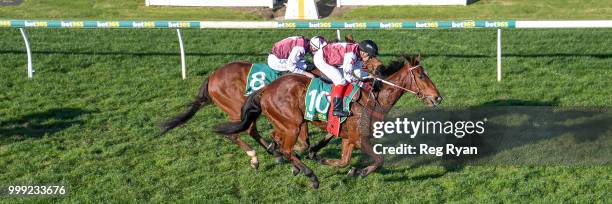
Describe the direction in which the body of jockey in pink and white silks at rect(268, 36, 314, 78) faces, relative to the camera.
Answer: to the viewer's right

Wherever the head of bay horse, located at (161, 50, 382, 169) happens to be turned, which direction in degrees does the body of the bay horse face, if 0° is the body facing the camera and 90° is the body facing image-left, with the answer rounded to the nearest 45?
approximately 270°

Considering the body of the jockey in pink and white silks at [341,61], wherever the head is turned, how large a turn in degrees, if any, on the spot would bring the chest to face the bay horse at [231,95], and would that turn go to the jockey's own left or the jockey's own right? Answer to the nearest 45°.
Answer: approximately 135° to the jockey's own left

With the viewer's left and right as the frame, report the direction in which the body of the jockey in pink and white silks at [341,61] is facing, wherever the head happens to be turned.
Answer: facing to the right of the viewer

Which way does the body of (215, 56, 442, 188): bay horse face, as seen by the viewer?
to the viewer's right

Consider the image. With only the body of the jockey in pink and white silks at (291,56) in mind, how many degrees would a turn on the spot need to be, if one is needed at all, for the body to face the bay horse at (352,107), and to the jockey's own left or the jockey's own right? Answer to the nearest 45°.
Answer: approximately 45° to the jockey's own right

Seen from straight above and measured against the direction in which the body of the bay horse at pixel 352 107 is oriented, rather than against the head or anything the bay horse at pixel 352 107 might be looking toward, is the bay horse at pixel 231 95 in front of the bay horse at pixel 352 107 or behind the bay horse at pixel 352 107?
behind
